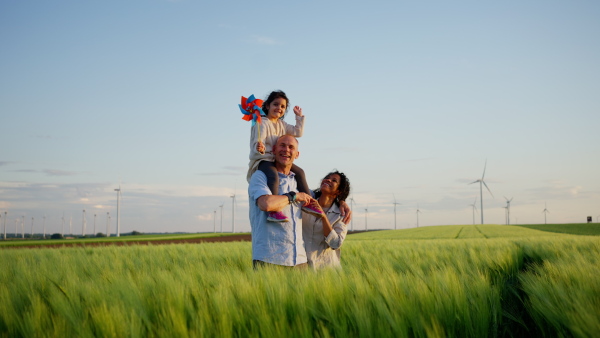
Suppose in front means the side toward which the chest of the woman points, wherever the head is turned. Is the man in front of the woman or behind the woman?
in front

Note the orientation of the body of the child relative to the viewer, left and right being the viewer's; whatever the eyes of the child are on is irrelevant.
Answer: facing the viewer and to the right of the viewer

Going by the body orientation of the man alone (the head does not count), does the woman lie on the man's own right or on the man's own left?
on the man's own left
